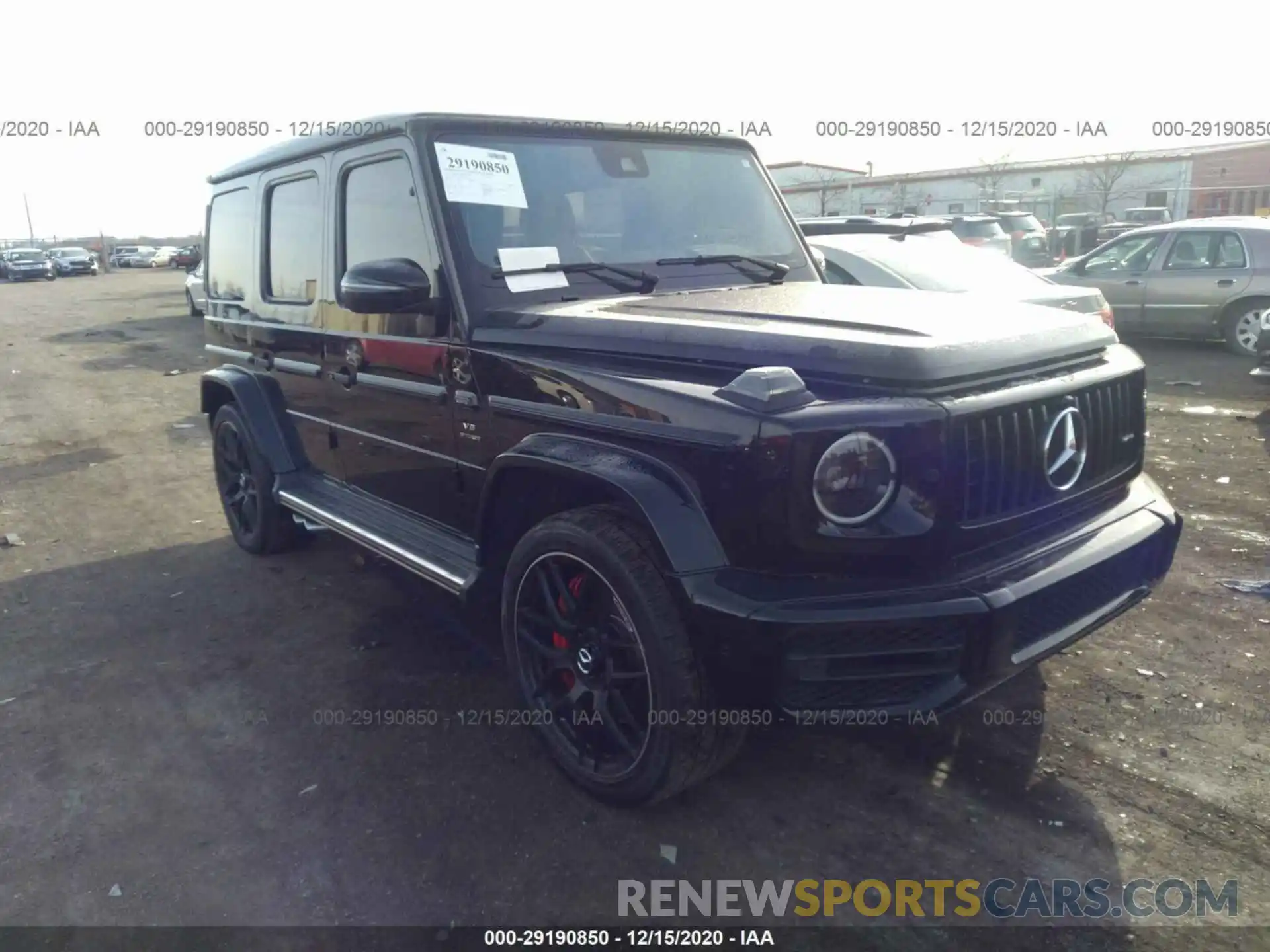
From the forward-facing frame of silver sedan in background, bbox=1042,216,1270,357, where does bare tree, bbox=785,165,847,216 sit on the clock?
The bare tree is roughly at 2 o'clock from the silver sedan in background.

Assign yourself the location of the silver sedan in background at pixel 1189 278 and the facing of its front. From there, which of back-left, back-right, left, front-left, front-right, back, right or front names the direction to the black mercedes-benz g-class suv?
left

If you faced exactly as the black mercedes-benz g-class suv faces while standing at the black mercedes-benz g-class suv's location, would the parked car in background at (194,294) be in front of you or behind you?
behind

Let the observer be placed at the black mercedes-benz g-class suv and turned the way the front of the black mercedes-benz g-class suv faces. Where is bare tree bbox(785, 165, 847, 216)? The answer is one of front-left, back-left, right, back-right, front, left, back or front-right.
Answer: back-left

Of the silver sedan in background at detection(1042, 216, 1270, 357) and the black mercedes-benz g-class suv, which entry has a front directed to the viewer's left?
the silver sedan in background

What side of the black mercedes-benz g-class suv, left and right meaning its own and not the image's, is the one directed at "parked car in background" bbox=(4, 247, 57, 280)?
back

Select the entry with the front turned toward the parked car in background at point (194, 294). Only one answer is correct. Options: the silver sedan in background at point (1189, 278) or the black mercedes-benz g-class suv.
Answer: the silver sedan in background

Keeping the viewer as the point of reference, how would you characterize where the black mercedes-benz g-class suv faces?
facing the viewer and to the right of the viewer

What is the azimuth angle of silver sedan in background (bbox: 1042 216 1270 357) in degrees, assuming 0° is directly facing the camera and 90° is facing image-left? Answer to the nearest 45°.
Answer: approximately 90°

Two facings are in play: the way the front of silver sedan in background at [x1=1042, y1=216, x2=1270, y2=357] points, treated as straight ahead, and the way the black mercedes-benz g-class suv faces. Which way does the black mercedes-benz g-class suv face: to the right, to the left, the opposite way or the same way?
the opposite way

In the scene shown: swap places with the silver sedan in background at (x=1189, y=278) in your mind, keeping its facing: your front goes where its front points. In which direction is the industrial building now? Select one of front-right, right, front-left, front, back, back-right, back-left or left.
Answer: right

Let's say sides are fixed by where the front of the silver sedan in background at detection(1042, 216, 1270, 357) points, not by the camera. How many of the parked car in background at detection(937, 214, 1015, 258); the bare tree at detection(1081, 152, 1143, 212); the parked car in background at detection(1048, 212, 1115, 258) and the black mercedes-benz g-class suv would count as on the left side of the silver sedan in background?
1

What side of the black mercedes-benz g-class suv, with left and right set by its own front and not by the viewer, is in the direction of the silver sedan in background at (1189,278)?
left

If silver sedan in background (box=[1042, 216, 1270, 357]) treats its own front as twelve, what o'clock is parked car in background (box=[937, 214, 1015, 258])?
The parked car in background is roughly at 2 o'clock from the silver sedan in background.
